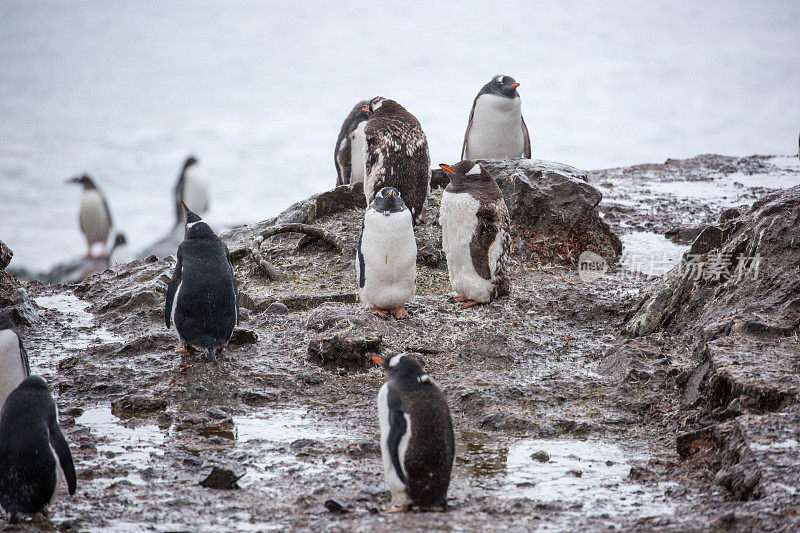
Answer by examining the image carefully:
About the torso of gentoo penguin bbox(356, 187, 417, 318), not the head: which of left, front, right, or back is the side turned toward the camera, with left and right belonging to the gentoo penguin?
front

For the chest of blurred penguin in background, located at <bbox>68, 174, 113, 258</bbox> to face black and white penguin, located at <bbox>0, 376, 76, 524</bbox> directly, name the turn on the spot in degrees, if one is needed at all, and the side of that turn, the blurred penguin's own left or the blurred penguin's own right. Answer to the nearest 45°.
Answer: approximately 45° to the blurred penguin's own left

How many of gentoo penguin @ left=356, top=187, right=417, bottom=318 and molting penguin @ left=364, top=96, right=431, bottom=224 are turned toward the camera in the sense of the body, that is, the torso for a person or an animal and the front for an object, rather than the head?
1

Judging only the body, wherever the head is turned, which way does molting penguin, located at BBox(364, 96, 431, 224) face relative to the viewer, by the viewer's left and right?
facing away from the viewer and to the left of the viewer

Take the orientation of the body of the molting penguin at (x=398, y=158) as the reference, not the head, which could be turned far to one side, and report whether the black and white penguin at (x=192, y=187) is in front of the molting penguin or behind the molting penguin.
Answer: in front

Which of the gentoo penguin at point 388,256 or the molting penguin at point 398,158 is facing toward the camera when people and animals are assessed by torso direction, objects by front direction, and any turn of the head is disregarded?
the gentoo penguin

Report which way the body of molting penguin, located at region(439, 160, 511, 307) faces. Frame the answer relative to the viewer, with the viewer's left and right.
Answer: facing the viewer and to the left of the viewer

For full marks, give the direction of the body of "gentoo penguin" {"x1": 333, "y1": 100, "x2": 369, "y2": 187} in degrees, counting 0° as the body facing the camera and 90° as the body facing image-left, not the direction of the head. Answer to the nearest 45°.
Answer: approximately 315°

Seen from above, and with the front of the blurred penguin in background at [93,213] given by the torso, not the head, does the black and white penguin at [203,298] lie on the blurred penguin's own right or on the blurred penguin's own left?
on the blurred penguin's own left

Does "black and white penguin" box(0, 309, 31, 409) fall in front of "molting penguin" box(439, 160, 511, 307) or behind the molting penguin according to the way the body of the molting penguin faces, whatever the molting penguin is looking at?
in front

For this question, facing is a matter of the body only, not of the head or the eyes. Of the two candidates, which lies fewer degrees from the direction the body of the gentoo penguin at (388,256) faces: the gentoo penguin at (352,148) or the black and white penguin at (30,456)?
the black and white penguin

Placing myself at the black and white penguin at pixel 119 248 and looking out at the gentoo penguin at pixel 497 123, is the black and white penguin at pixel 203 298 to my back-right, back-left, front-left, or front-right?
front-right

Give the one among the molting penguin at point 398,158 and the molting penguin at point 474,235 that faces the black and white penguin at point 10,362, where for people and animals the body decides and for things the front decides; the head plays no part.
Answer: the molting penguin at point 474,235

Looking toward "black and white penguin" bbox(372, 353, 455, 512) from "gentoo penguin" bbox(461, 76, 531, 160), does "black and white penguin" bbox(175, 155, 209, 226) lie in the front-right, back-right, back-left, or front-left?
back-right

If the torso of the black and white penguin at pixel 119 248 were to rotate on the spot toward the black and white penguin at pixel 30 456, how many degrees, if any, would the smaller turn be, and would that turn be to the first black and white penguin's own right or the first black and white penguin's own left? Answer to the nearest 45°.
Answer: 0° — it already faces it
